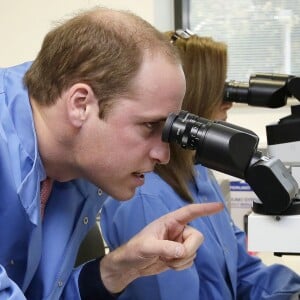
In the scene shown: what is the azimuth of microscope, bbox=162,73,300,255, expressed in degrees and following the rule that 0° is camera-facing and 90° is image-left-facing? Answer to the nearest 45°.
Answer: approximately 90°

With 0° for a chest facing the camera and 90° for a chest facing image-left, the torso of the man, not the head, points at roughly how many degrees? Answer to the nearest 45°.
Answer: approximately 270°

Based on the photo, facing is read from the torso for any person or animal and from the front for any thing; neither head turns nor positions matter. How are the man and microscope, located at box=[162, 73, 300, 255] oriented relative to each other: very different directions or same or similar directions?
very different directions

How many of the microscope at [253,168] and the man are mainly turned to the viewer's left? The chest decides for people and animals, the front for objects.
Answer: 1

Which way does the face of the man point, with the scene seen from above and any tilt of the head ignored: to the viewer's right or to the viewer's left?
to the viewer's right
